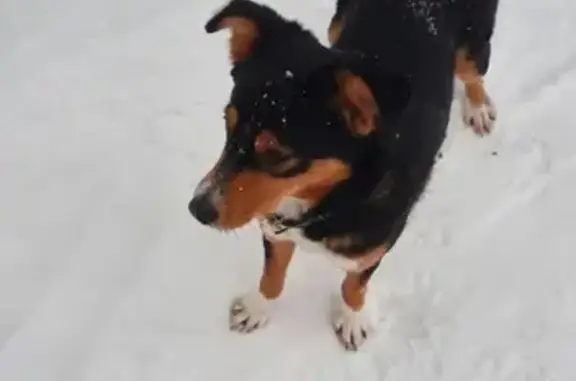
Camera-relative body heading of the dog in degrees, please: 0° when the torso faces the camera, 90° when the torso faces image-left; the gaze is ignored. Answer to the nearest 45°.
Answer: approximately 45°
